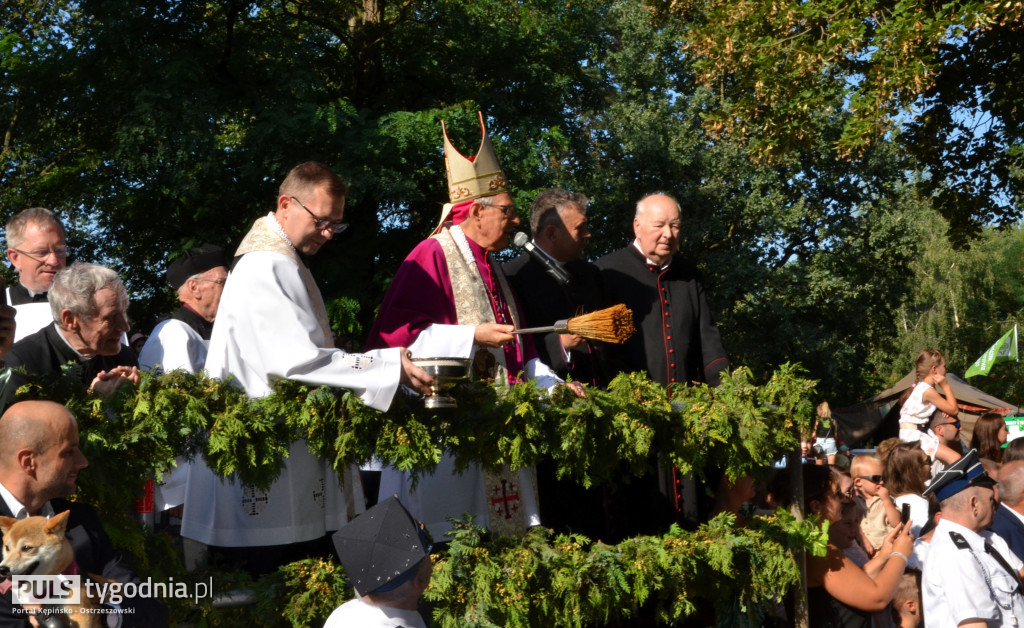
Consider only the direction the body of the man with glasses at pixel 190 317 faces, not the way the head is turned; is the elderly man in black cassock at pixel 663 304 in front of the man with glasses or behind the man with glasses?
in front

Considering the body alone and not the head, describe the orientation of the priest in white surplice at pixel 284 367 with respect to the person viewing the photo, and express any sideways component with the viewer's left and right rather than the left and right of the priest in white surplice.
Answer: facing to the right of the viewer

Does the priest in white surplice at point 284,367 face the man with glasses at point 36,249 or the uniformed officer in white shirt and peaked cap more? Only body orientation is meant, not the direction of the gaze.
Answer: the uniformed officer in white shirt and peaked cap

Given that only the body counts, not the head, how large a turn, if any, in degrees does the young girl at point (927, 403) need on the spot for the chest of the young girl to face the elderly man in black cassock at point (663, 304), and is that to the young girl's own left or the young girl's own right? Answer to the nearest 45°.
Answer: approximately 90° to the young girl's own right

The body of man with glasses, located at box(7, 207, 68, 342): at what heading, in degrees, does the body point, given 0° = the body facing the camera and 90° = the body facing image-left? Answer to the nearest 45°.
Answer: approximately 315°

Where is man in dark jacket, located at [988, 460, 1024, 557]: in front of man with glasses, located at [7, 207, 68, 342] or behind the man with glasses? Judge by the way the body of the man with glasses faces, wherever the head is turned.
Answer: in front

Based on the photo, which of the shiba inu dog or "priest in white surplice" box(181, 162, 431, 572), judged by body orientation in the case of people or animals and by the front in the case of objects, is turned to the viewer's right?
the priest in white surplice

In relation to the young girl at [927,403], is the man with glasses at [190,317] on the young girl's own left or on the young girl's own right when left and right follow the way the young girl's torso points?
on the young girl's own right
